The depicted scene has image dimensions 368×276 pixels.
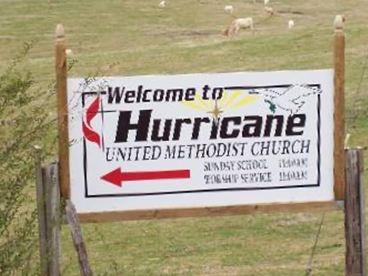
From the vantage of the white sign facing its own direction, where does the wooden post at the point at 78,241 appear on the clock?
The wooden post is roughly at 2 o'clock from the white sign.

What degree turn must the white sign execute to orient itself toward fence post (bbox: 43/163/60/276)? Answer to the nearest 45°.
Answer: approximately 90° to its right

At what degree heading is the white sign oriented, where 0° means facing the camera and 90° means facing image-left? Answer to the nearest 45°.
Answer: approximately 0°

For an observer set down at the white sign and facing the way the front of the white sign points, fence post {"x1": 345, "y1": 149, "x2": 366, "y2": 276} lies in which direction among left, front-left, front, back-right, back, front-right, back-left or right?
left

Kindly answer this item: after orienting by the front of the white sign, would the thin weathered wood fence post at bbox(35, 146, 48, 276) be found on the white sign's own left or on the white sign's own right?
on the white sign's own right
